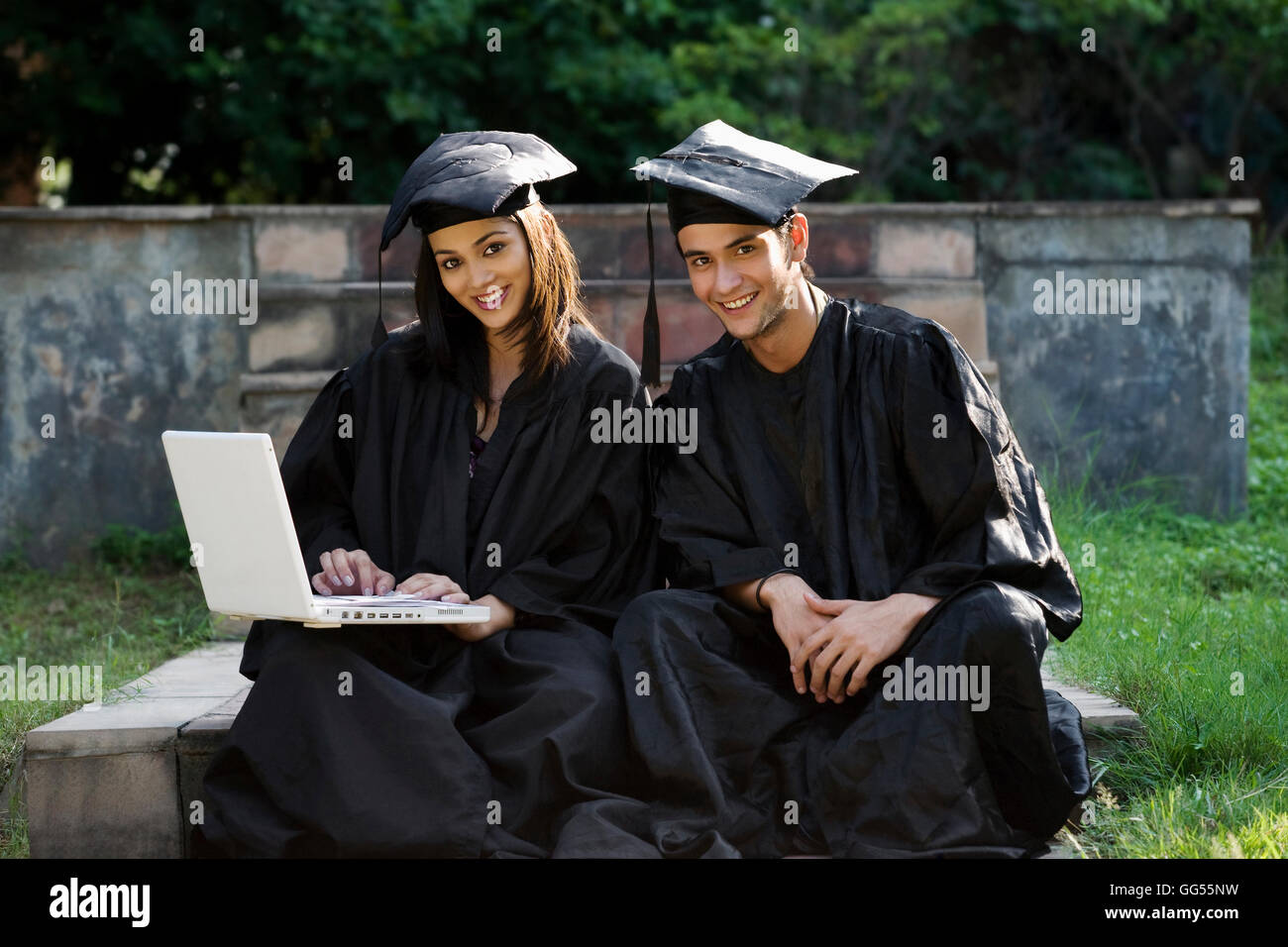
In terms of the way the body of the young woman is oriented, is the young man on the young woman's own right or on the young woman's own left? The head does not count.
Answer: on the young woman's own left

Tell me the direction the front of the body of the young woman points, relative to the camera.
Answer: toward the camera
